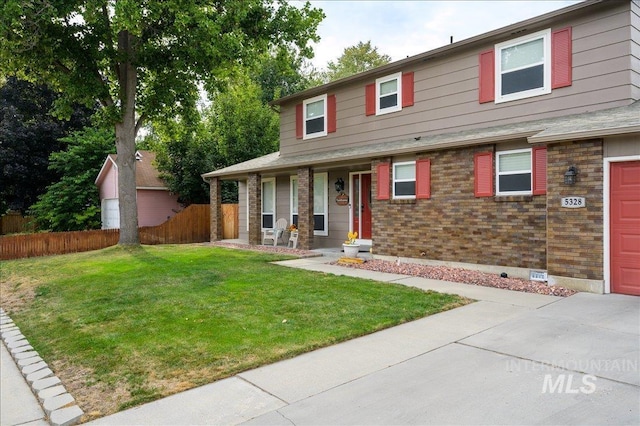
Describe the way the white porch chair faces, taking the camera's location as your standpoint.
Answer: facing the viewer and to the left of the viewer

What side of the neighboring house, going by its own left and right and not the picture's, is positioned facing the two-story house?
left

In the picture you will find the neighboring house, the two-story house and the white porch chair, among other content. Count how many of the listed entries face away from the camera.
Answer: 0

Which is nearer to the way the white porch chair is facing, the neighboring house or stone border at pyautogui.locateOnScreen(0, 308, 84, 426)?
the stone border

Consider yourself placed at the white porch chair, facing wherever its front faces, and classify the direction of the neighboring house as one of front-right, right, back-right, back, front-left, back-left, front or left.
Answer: right

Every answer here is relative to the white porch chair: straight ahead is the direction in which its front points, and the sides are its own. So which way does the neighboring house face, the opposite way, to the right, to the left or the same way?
the same way

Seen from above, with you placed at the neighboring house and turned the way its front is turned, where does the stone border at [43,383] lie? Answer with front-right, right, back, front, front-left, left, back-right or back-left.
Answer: front-left

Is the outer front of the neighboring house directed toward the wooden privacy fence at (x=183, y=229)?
no

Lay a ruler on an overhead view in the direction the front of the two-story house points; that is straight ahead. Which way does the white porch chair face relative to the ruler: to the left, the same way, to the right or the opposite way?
the same way

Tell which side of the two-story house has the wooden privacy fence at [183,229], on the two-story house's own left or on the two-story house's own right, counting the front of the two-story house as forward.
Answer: on the two-story house's own right

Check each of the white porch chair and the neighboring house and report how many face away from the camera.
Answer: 0

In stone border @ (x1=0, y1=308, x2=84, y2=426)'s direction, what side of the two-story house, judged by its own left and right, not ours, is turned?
front

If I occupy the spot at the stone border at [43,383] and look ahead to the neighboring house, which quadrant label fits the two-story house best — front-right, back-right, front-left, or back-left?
front-right

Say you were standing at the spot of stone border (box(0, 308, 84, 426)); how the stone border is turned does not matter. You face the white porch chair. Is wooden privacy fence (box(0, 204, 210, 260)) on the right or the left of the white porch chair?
left

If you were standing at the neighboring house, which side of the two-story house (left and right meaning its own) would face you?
right
